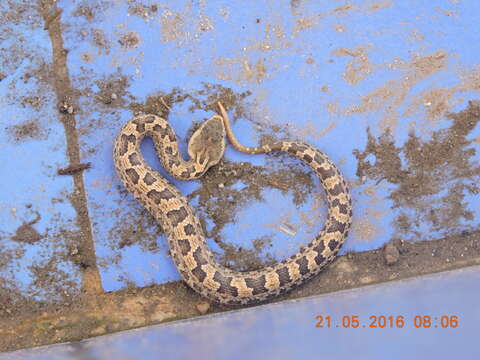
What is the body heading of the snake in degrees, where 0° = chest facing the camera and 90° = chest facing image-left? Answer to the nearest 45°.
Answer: approximately 180°

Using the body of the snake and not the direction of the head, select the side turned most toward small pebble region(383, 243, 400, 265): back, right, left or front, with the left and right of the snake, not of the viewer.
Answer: right
